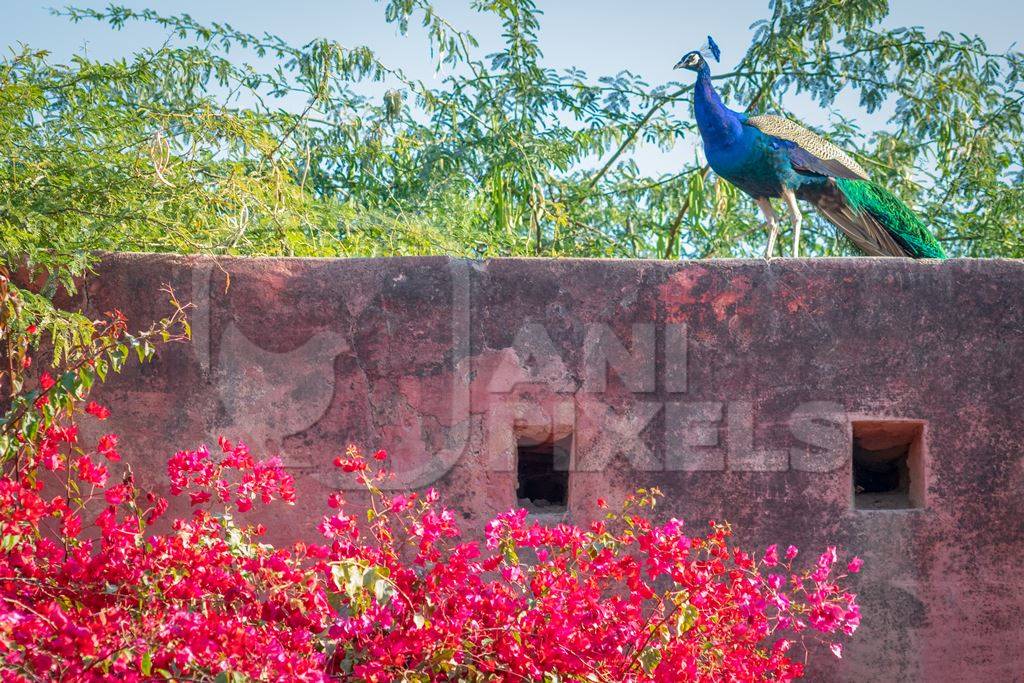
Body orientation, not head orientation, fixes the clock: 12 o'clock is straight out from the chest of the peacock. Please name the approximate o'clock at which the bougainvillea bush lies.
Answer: The bougainvillea bush is roughly at 10 o'clock from the peacock.

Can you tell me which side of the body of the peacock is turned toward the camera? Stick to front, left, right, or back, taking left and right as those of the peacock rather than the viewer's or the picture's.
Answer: left
